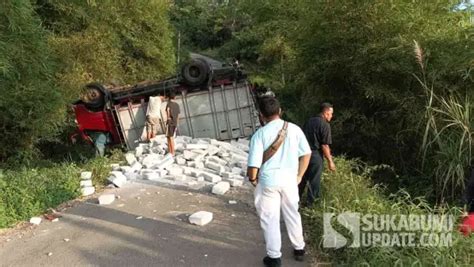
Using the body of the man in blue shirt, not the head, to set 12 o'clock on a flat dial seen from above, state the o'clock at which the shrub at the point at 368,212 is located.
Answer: The shrub is roughly at 2 o'clock from the man in blue shirt.

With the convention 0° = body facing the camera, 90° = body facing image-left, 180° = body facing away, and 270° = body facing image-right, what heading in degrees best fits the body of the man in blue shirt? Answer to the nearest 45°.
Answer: approximately 180°

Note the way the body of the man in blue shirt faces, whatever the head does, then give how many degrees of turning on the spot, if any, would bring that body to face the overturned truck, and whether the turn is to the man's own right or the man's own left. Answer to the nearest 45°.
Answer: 0° — they already face it
